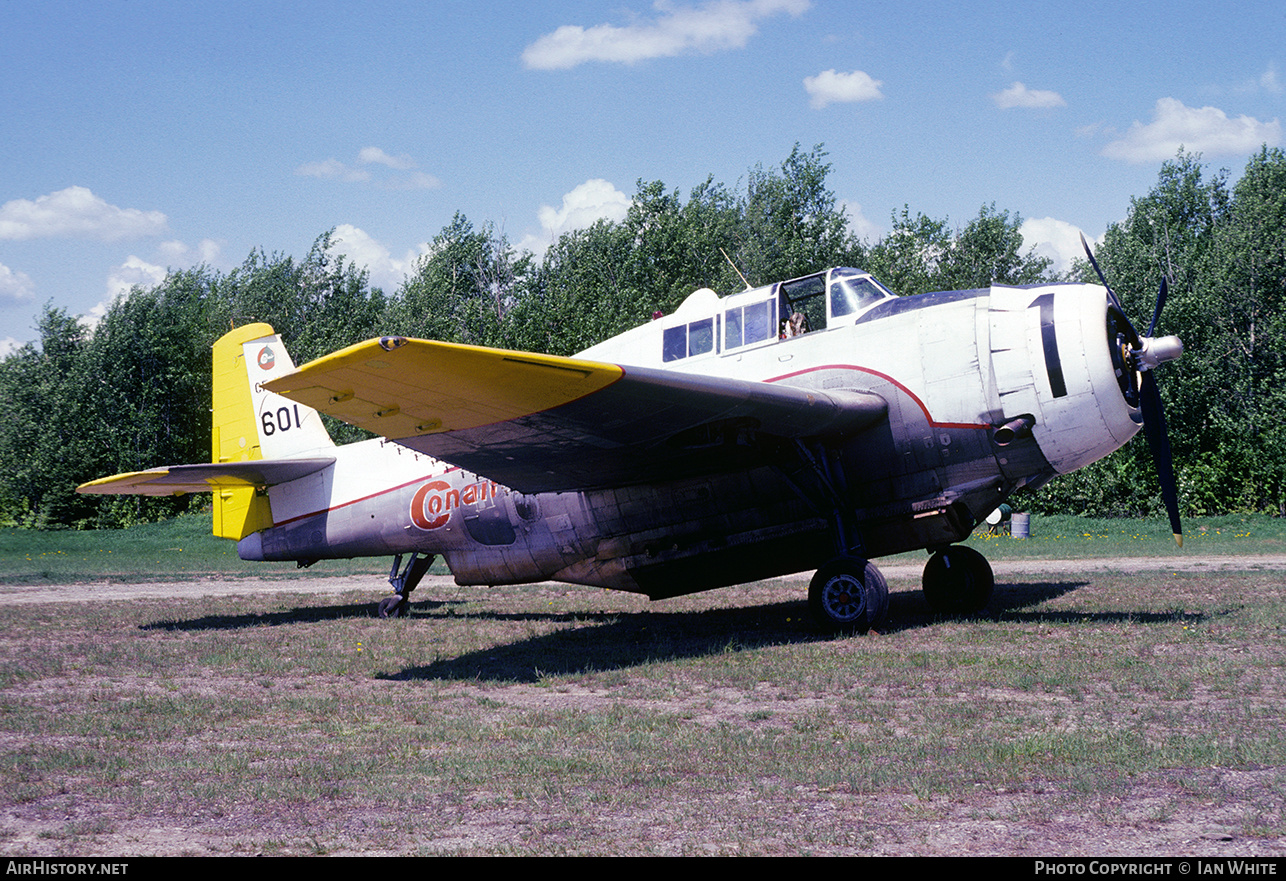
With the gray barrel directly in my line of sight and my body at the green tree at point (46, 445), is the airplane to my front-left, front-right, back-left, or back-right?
front-right

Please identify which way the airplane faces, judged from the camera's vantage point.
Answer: facing the viewer and to the right of the viewer

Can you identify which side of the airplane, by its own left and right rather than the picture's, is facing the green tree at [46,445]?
back

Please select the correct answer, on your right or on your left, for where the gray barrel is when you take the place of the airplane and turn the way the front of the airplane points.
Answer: on your left
